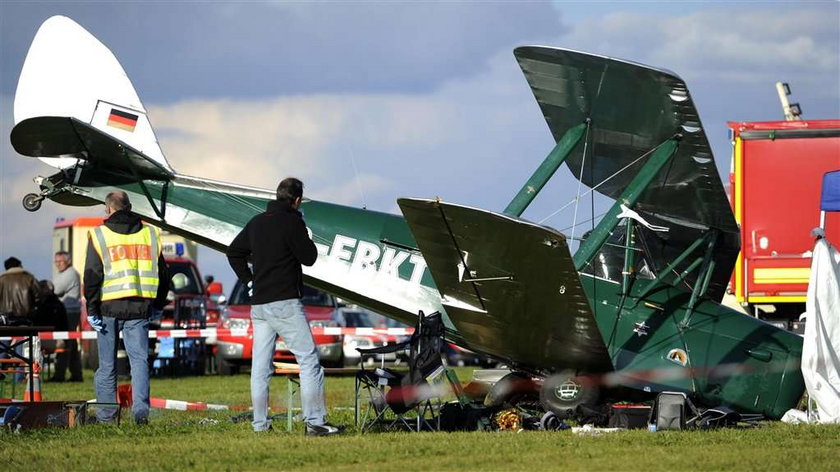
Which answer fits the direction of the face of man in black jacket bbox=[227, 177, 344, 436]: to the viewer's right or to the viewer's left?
to the viewer's right

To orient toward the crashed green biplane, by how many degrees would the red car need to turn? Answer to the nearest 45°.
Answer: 0° — it already faces it

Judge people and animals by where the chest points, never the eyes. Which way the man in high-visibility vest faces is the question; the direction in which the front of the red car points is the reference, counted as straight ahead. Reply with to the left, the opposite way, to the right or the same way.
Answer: the opposite way

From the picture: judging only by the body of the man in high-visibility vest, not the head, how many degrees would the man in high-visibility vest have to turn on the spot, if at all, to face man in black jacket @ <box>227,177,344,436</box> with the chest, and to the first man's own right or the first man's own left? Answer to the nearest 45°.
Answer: approximately 135° to the first man's own right

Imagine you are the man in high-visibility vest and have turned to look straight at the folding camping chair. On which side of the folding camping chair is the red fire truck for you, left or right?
left

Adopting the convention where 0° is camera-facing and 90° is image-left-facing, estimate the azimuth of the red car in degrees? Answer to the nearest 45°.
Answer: approximately 0°

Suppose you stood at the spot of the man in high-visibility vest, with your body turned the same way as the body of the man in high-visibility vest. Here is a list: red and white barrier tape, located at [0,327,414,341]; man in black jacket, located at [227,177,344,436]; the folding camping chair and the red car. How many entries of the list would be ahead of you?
2

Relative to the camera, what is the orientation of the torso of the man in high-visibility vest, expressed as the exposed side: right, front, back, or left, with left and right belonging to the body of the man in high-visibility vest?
back
